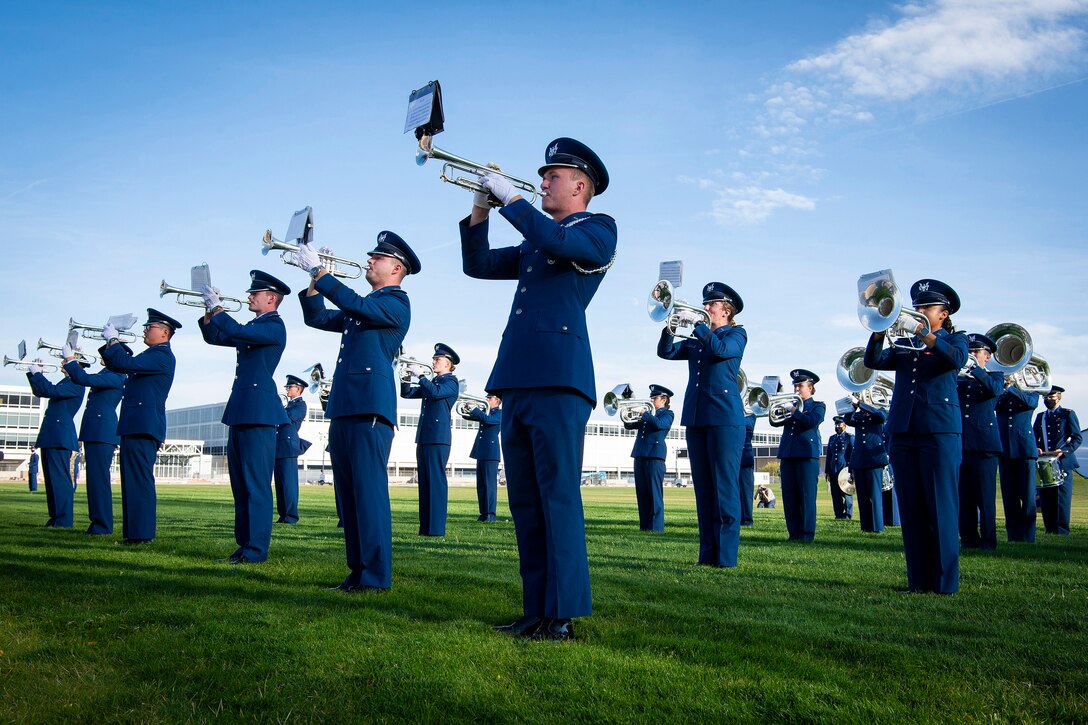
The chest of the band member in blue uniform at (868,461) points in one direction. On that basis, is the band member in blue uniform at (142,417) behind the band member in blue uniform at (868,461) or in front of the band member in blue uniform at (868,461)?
in front

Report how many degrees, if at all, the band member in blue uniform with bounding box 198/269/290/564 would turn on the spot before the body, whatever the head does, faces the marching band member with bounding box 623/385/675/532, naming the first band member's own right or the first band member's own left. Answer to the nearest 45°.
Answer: approximately 135° to the first band member's own right

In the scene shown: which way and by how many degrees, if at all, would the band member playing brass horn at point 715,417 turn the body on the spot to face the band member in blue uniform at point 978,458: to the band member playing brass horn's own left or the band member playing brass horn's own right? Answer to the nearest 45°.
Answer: approximately 180°

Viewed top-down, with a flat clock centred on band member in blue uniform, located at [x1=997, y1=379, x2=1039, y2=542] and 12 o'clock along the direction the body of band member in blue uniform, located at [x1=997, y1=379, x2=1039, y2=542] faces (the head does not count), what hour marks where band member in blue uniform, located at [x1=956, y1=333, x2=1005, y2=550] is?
band member in blue uniform, located at [x1=956, y1=333, x2=1005, y2=550] is roughly at 11 o'clock from band member in blue uniform, located at [x1=997, y1=379, x2=1039, y2=542].

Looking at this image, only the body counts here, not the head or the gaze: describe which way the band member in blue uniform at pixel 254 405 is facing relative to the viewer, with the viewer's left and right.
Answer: facing to the left of the viewer

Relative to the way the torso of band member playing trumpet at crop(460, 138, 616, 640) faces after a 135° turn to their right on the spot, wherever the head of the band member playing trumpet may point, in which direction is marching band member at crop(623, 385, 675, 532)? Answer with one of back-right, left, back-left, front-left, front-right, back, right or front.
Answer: front

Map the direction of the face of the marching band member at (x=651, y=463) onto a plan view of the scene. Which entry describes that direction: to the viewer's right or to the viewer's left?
to the viewer's left

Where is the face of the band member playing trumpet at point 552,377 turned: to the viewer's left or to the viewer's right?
to the viewer's left

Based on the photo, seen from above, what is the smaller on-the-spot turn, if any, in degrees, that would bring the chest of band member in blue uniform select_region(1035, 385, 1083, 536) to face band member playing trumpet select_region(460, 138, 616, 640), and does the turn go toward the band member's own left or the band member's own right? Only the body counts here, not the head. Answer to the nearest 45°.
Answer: approximately 45° to the band member's own left

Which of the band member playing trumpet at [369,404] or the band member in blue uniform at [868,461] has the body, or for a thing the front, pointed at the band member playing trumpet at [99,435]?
the band member in blue uniform

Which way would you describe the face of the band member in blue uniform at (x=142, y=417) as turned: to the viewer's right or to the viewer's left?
to the viewer's left

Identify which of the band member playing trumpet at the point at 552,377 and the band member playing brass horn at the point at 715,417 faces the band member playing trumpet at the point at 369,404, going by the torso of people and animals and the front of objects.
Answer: the band member playing brass horn at the point at 715,417

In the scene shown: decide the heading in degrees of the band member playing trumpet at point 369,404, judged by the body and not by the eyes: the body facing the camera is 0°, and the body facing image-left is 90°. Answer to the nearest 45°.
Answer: approximately 45°
